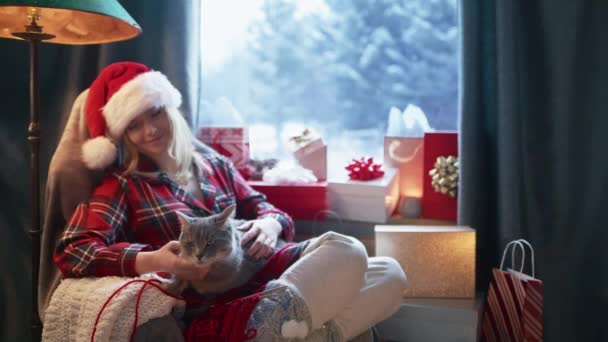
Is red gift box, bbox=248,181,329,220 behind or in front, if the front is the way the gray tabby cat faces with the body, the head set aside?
behind

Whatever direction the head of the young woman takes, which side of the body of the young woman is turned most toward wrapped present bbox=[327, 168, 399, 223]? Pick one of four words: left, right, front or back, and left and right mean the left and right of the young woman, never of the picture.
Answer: left

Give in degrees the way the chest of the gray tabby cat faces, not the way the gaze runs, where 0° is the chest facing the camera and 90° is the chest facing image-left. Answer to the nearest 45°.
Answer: approximately 45°

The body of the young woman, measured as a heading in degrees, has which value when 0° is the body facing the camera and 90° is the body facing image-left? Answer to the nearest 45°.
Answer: approximately 315°

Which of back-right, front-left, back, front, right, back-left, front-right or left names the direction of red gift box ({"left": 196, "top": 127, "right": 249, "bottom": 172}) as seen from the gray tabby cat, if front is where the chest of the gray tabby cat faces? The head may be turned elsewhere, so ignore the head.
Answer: back-right
